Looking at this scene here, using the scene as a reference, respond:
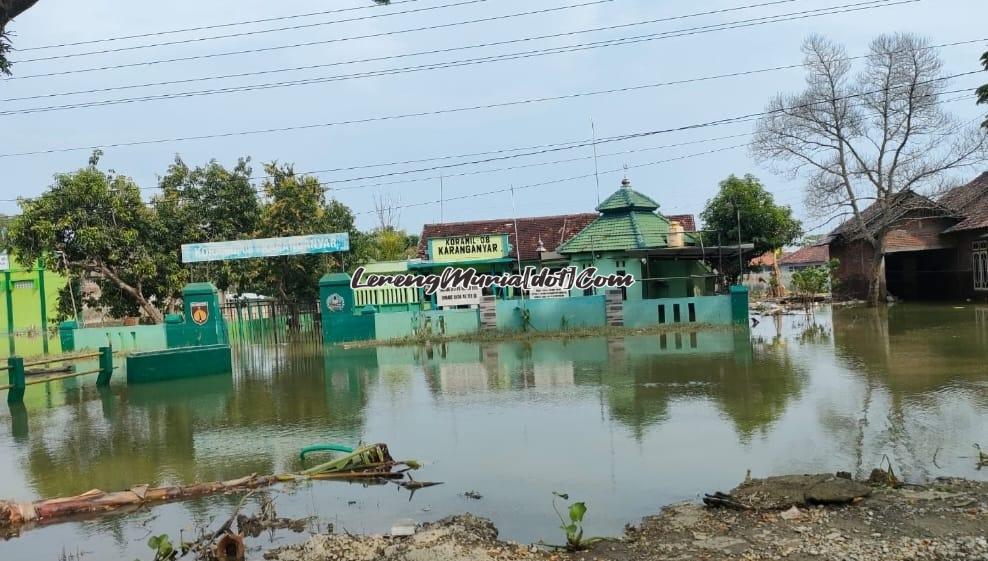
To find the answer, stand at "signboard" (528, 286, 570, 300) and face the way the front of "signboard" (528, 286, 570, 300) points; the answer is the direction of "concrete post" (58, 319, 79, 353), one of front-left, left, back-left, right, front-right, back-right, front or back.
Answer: right

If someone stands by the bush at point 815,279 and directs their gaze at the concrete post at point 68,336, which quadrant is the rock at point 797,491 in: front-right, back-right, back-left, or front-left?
front-left

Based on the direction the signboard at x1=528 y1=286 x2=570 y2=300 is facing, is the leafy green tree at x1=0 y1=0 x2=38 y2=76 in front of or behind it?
in front

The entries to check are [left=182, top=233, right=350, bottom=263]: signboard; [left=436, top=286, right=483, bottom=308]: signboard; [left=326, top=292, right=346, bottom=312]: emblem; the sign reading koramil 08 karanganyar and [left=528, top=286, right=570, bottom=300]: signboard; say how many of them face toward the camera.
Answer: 5

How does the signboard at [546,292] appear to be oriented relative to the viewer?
toward the camera

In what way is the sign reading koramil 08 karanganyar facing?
toward the camera

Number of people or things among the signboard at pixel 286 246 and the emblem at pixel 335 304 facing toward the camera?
2

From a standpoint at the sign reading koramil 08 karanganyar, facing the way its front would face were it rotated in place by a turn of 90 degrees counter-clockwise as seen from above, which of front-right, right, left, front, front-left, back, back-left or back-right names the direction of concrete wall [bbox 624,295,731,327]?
front-right

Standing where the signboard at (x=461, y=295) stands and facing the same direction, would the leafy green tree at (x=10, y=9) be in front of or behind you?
in front

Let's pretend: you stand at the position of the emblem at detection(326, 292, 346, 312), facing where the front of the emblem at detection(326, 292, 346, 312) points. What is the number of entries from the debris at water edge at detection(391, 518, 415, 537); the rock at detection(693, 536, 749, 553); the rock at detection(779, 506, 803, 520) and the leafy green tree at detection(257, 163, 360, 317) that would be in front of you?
3

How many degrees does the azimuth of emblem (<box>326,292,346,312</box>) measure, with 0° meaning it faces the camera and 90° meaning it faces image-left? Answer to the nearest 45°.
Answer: approximately 0°

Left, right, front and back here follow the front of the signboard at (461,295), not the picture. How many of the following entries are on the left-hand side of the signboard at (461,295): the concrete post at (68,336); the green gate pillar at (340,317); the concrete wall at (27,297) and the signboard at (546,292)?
1
